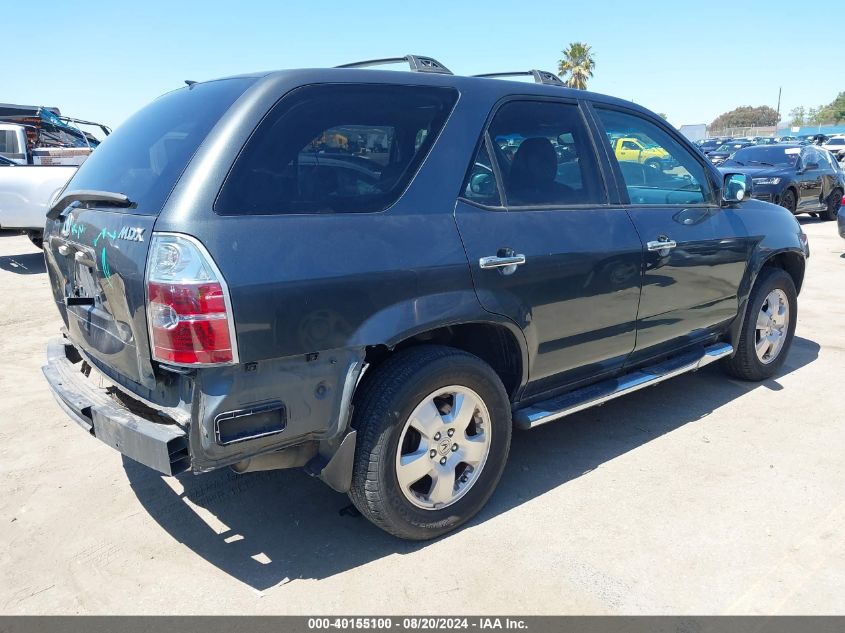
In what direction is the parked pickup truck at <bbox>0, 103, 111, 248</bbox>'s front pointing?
to the viewer's left

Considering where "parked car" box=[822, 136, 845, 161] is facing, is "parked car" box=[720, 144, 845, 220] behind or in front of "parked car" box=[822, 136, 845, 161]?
in front

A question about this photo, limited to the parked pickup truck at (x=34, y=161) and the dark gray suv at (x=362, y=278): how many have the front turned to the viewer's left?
1

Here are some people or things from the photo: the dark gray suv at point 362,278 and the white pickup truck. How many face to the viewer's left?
1

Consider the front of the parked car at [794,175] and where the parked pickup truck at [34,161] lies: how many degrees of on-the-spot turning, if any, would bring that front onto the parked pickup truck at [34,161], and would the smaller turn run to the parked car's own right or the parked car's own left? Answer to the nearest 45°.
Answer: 0° — it already faces it

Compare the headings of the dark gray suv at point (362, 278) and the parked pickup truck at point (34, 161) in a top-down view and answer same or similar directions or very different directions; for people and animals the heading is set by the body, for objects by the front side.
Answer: very different directions

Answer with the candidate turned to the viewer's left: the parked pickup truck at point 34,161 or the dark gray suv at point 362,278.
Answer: the parked pickup truck

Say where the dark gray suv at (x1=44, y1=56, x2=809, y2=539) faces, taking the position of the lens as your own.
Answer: facing away from the viewer and to the right of the viewer

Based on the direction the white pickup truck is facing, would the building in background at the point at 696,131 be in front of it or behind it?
behind

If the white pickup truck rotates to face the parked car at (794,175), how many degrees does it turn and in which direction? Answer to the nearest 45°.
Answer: approximately 180°

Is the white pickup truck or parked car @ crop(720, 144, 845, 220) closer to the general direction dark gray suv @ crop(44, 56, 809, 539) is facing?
the parked car

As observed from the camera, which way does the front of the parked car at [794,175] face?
facing the viewer and to the left of the viewer

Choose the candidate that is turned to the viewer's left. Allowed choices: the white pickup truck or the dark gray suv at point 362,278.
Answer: the white pickup truck

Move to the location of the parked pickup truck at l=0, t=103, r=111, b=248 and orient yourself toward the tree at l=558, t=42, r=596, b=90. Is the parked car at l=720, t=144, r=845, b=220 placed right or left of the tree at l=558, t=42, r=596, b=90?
right

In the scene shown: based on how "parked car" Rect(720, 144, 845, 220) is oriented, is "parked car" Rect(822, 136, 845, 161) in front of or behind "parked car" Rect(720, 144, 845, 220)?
behind
